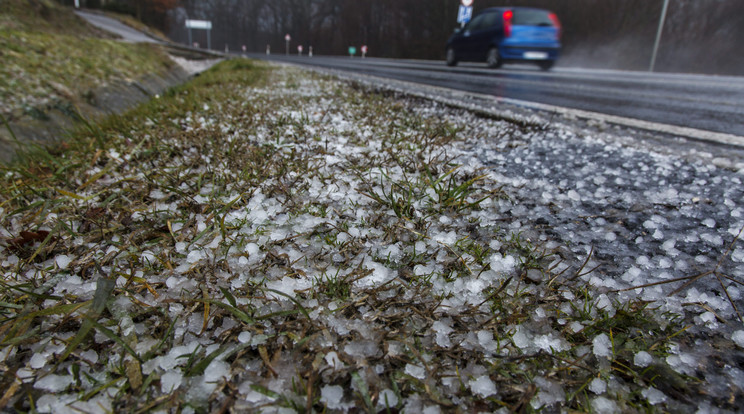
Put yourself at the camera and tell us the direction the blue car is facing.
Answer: facing away from the viewer and to the left of the viewer
